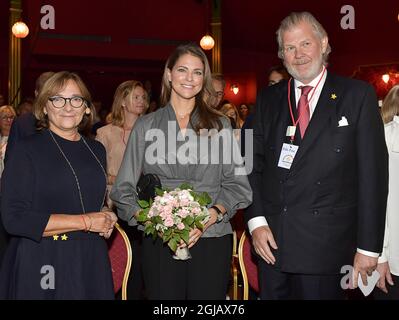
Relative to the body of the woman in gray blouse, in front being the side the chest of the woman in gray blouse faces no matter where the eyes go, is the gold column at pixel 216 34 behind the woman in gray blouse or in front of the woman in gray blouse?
behind

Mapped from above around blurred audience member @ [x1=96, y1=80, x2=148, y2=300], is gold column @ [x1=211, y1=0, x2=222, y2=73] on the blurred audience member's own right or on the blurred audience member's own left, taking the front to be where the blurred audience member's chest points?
on the blurred audience member's own left

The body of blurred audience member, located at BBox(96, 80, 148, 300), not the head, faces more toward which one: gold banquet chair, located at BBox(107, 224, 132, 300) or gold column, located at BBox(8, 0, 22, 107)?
the gold banquet chair

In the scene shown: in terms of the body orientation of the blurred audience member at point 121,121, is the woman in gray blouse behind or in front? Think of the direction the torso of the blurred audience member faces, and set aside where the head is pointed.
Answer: in front

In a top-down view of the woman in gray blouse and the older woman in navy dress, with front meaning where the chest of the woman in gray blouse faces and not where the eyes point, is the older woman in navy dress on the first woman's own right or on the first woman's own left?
on the first woman's own right

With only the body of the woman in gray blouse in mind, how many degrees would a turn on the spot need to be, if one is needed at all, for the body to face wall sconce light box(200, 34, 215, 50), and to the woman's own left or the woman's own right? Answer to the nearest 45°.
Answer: approximately 180°

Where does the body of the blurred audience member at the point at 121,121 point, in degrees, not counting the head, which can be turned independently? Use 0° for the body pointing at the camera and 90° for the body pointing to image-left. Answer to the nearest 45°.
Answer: approximately 315°

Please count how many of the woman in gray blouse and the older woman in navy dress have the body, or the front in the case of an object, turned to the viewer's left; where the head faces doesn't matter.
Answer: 0

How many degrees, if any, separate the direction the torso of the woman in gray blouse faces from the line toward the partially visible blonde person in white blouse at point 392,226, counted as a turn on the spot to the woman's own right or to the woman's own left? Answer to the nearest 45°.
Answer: approximately 90° to the woman's own left
